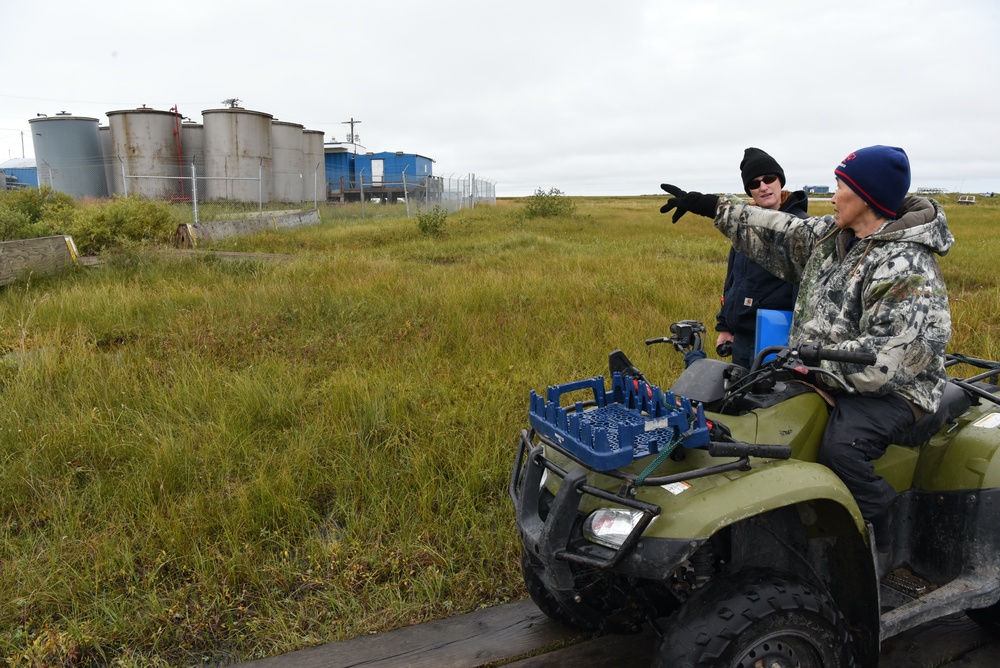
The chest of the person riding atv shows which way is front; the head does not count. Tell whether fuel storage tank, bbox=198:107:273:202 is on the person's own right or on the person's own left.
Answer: on the person's own right

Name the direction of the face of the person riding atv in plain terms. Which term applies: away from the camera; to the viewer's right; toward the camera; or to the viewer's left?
to the viewer's left

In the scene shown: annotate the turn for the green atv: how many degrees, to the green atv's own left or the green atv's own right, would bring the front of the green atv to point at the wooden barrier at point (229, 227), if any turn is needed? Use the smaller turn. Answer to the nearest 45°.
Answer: approximately 90° to the green atv's own right

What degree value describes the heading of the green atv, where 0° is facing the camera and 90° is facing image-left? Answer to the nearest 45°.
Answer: approximately 45°

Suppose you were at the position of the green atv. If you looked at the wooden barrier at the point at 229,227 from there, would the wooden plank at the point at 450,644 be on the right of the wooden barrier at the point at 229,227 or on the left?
left

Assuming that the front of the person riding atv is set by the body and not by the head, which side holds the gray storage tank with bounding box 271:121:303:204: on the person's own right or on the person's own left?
on the person's own right

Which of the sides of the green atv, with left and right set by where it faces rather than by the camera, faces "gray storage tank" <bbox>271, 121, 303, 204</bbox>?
right
